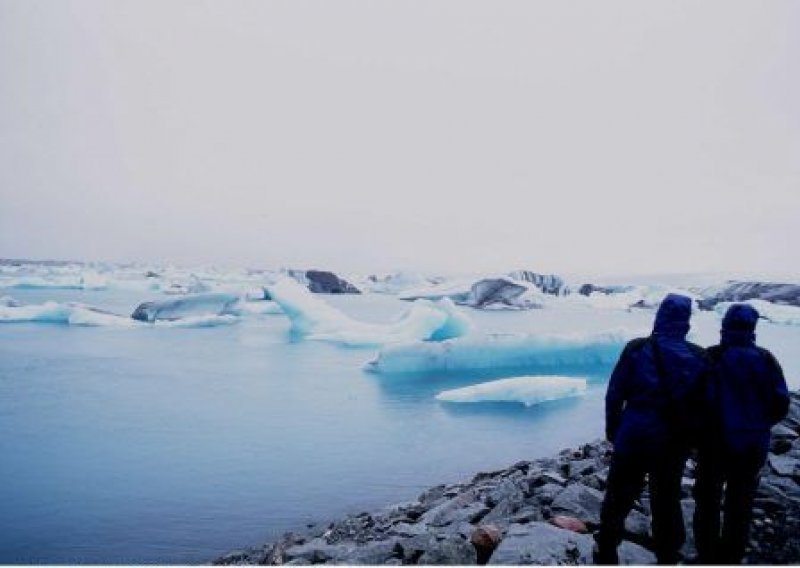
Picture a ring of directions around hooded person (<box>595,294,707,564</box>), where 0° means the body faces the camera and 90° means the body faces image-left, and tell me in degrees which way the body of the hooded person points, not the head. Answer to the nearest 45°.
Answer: approximately 180°

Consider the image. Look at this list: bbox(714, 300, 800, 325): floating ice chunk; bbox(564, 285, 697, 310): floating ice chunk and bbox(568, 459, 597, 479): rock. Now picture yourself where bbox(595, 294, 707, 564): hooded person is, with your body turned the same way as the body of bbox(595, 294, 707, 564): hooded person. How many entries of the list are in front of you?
3

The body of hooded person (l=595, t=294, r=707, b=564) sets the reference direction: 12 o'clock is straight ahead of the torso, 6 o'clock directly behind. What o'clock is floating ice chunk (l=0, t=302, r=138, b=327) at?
The floating ice chunk is roughly at 10 o'clock from the hooded person.

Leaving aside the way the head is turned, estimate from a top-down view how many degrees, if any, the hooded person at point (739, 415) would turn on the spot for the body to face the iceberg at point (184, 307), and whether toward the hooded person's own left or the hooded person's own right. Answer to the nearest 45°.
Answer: approximately 45° to the hooded person's own left

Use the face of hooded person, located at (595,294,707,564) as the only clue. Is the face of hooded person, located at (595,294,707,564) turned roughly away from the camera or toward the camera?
away from the camera

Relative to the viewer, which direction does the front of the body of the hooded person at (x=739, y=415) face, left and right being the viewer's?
facing away from the viewer

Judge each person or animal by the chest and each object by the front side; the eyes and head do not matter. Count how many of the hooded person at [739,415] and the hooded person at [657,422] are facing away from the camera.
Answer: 2
